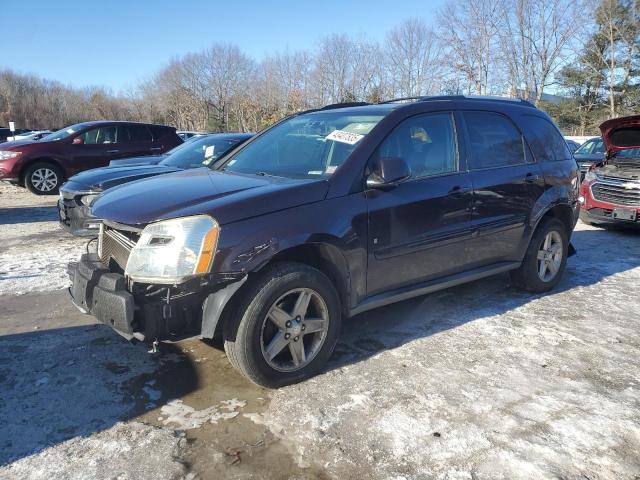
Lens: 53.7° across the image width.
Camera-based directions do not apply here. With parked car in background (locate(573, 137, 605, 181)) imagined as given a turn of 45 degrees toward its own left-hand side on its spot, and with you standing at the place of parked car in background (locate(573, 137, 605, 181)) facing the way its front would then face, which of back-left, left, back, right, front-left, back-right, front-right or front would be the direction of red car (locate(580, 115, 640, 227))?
front

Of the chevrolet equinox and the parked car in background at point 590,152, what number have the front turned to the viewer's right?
0

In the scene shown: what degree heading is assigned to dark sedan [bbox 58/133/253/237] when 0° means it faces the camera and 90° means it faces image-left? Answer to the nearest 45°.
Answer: approximately 45°

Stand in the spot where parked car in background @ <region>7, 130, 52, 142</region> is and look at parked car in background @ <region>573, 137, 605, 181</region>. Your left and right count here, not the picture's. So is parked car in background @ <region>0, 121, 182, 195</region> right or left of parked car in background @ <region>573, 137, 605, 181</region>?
right

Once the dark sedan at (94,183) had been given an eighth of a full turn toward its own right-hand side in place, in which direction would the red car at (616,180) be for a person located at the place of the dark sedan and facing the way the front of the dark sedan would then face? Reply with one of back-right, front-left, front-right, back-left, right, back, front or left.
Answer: back

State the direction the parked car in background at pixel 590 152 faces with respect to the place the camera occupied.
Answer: facing the viewer and to the left of the viewer

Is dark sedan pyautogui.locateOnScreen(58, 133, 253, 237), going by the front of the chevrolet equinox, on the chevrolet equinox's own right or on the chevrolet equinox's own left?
on the chevrolet equinox's own right

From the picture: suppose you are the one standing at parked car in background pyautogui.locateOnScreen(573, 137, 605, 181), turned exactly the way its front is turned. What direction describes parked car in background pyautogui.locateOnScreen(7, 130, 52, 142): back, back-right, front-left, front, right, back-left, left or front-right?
front-right

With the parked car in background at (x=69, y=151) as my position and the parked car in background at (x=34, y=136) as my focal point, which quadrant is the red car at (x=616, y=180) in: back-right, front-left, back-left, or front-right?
back-right

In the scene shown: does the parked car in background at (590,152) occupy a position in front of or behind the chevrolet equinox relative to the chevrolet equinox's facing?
behind
